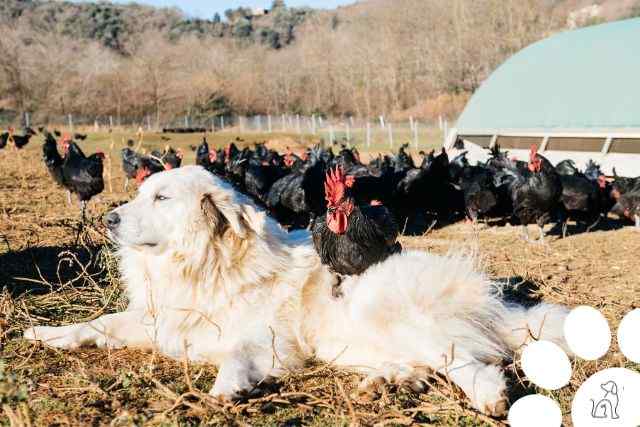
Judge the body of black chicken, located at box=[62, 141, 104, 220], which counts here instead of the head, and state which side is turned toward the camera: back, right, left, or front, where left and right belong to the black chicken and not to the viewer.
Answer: left

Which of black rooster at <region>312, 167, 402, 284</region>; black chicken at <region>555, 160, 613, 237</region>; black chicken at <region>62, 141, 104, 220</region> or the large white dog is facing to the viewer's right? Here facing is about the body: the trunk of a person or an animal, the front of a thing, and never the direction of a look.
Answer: black chicken at <region>555, 160, 613, 237</region>

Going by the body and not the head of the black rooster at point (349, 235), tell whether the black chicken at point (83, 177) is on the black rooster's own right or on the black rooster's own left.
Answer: on the black rooster's own right

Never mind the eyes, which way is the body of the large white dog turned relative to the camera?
to the viewer's left

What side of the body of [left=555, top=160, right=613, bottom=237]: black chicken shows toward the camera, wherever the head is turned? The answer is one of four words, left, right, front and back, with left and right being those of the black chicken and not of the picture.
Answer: right

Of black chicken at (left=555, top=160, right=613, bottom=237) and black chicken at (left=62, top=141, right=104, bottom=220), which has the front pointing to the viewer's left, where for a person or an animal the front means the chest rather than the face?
black chicken at (left=62, top=141, right=104, bottom=220)

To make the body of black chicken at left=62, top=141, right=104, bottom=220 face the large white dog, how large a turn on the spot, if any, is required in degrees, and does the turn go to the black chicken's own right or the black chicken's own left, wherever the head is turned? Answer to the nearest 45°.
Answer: approximately 90° to the black chicken's own left

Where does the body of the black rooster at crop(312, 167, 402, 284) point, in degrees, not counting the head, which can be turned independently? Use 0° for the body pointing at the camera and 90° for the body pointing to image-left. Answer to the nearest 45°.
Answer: approximately 45°

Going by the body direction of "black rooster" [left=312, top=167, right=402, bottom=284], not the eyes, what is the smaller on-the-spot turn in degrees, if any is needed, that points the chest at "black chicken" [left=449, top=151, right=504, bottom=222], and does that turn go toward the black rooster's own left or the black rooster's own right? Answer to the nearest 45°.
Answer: approximately 135° to the black rooster's own right

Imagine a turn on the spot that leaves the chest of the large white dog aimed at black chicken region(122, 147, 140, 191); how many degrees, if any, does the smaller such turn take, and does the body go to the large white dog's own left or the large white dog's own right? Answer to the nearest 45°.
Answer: approximately 90° to the large white dog's own right

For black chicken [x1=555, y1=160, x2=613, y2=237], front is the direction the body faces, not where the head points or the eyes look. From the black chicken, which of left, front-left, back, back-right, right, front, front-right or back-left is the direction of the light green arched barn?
left

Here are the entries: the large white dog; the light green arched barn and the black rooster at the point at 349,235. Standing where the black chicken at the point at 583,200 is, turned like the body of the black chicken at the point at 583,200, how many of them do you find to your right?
2
